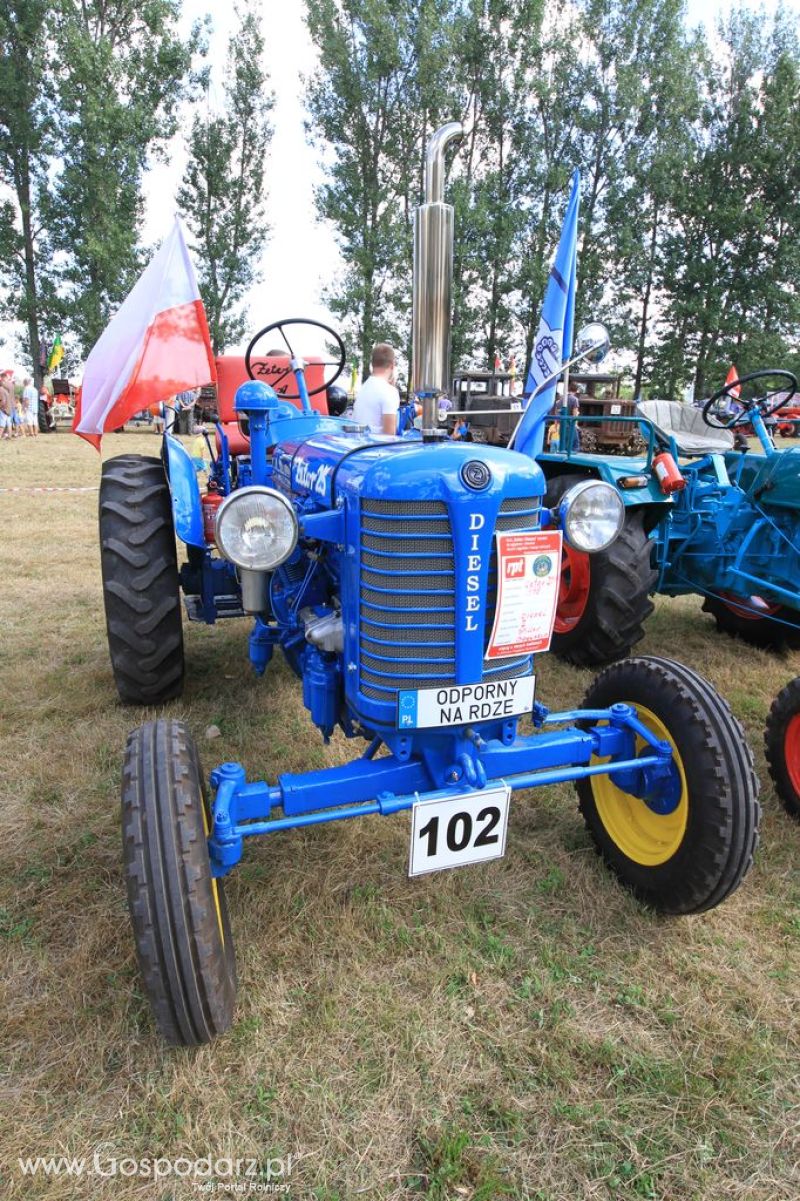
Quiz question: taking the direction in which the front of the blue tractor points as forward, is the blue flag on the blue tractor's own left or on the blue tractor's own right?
on the blue tractor's own left

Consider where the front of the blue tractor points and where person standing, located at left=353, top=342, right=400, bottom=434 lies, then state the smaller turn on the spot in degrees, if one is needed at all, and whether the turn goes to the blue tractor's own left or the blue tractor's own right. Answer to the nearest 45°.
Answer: approximately 135° to the blue tractor's own left

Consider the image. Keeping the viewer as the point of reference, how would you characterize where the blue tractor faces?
facing the viewer and to the right of the viewer

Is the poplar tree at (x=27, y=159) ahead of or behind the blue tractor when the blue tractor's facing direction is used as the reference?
behind

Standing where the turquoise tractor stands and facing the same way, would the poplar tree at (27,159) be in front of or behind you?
behind
